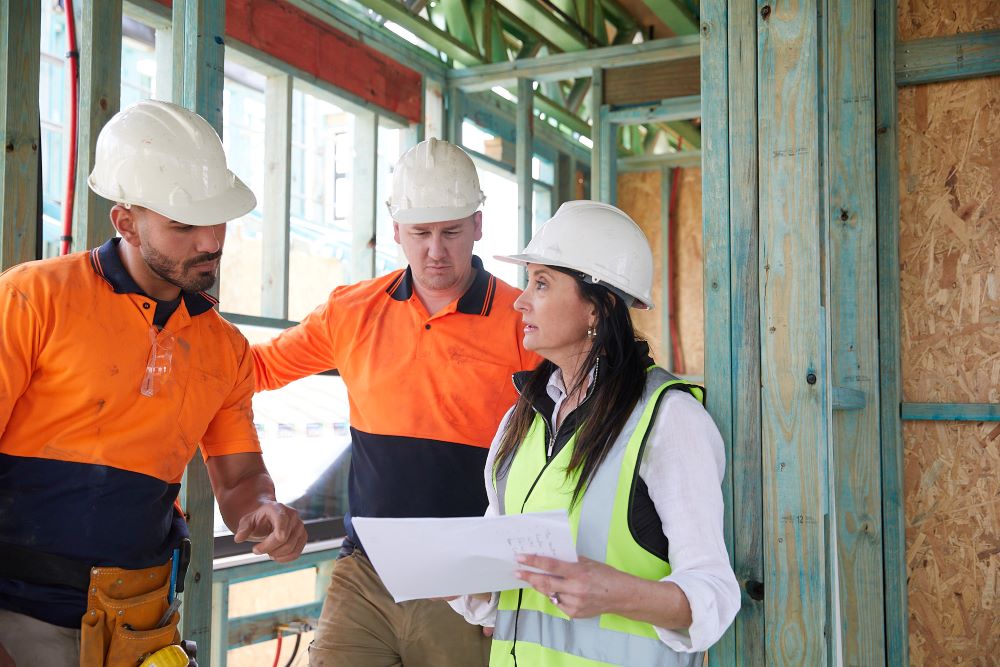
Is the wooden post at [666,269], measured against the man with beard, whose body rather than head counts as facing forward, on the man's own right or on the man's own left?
on the man's own left

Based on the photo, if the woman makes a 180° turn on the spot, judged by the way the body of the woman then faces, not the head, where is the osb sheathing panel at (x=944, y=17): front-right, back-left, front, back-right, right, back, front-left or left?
front

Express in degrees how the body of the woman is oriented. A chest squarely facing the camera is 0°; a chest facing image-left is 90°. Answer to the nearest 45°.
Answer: approximately 45°

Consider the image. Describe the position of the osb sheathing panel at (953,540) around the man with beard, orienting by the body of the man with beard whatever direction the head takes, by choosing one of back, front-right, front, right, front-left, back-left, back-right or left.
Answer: front-left

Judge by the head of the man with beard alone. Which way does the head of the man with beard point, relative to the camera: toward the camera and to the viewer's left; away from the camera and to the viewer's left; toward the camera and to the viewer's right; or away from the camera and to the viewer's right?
toward the camera and to the viewer's right

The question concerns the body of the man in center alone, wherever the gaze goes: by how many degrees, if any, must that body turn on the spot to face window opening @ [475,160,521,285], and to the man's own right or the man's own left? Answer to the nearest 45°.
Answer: approximately 180°

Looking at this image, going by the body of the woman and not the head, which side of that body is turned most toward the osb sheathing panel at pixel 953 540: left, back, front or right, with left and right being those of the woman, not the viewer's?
back

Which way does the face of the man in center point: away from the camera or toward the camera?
toward the camera

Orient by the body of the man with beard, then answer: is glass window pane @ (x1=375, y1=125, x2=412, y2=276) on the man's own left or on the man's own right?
on the man's own left

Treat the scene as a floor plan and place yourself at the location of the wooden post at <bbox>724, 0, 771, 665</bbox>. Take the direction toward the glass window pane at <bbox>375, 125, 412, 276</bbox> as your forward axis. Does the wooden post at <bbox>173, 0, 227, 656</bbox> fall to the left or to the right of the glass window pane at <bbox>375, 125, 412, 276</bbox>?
left

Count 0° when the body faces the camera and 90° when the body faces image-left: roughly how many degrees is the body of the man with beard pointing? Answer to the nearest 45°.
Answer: approximately 315°

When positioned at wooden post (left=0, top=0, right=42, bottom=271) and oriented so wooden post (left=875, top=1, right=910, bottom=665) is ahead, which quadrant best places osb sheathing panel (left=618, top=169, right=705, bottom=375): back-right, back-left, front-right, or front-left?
front-left

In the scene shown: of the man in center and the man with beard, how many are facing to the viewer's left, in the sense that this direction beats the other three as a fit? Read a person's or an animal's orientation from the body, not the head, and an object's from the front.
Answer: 0

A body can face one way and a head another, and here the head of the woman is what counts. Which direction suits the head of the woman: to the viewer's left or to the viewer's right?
to the viewer's left

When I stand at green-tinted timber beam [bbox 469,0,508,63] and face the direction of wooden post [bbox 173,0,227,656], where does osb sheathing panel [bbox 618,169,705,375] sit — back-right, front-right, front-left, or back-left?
back-left

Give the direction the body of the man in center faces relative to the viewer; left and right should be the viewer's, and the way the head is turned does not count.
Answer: facing the viewer

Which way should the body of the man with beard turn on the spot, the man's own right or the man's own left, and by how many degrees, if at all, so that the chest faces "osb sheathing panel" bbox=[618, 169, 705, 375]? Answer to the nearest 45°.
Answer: approximately 90° to the man's own left

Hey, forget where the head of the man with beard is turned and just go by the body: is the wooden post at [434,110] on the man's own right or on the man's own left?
on the man's own left

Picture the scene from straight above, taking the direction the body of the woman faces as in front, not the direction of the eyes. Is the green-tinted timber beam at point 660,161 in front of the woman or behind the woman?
behind
